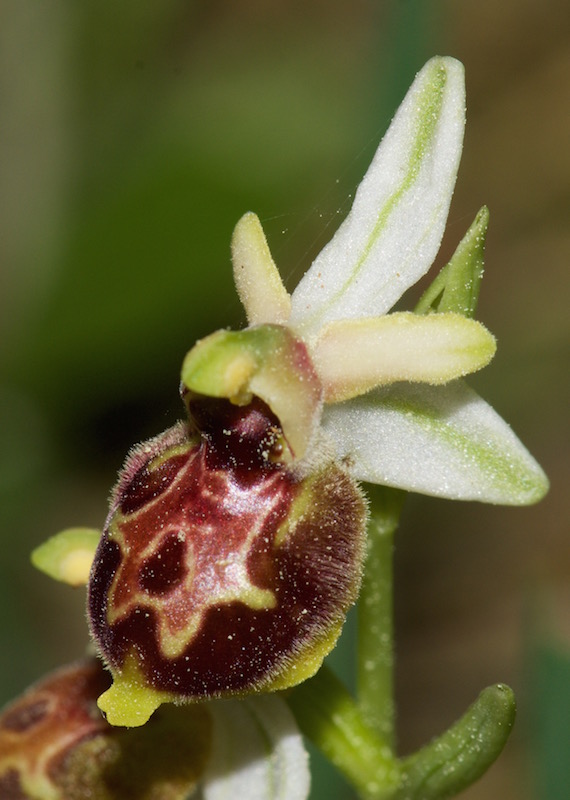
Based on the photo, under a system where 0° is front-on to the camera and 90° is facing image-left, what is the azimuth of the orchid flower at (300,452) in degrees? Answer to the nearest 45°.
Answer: approximately 45°
